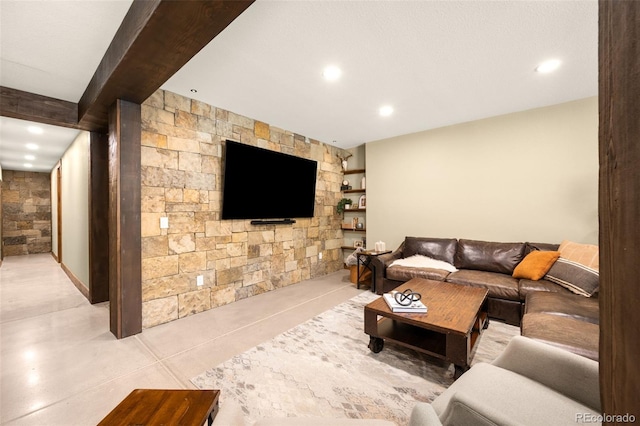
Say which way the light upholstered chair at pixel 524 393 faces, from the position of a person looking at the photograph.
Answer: facing away from the viewer and to the left of the viewer

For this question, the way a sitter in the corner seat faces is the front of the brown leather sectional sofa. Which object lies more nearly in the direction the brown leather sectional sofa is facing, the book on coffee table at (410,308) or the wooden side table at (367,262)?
the book on coffee table

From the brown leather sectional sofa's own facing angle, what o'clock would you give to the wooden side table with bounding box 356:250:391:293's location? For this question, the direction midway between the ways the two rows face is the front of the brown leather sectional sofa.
The wooden side table is roughly at 2 o'clock from the brown leather sectional sofa.

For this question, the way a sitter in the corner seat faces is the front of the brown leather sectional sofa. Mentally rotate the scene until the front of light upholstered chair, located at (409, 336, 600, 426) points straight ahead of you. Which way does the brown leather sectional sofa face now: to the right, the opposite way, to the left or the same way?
to the left

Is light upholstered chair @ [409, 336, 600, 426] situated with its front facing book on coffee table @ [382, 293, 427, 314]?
yes

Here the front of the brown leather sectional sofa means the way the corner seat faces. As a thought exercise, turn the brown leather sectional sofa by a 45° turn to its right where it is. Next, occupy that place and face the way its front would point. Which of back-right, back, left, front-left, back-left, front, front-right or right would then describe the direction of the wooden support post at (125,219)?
front-left

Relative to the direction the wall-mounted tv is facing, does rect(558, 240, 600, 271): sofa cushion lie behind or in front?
in front

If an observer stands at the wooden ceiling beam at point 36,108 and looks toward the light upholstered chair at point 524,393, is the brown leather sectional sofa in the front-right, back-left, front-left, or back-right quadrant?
front-left

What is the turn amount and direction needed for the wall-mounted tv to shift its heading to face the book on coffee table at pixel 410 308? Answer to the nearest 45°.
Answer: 0° — it already faces it

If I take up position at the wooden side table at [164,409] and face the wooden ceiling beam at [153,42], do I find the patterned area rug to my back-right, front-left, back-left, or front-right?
front-right

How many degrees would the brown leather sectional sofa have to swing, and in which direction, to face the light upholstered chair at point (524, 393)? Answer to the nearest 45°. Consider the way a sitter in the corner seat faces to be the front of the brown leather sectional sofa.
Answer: approximately 45° to its left

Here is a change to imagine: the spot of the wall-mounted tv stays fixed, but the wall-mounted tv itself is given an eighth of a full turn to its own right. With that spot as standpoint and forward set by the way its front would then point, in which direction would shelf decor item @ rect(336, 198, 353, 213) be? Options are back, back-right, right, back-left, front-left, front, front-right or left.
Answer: back-left

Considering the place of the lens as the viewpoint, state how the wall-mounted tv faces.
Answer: facing the viewer and to the right of the viewer

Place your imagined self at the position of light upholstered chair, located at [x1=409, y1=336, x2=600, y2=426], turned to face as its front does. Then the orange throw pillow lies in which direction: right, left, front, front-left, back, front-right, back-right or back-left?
front-right

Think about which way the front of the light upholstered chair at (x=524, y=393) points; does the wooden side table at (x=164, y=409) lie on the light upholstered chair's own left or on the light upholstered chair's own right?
on the light upholstered chair's own left

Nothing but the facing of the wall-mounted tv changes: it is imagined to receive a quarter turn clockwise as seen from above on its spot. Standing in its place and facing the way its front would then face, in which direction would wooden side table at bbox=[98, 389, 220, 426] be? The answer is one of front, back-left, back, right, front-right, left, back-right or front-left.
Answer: front-left

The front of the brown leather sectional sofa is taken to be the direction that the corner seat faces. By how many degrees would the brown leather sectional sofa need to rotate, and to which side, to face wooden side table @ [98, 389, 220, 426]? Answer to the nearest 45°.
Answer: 0° — it already faces it

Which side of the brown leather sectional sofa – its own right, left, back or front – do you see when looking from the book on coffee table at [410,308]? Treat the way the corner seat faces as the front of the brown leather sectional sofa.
front

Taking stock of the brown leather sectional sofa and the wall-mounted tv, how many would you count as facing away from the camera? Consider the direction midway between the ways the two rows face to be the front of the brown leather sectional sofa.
0

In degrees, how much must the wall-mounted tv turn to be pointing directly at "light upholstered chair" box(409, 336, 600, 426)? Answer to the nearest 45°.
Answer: approximately 45° to its right

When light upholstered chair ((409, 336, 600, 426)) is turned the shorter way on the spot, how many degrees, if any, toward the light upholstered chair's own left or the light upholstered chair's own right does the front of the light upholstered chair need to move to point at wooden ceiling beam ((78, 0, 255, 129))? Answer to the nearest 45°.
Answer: approximately 45° to the light upholstered chair's own left
